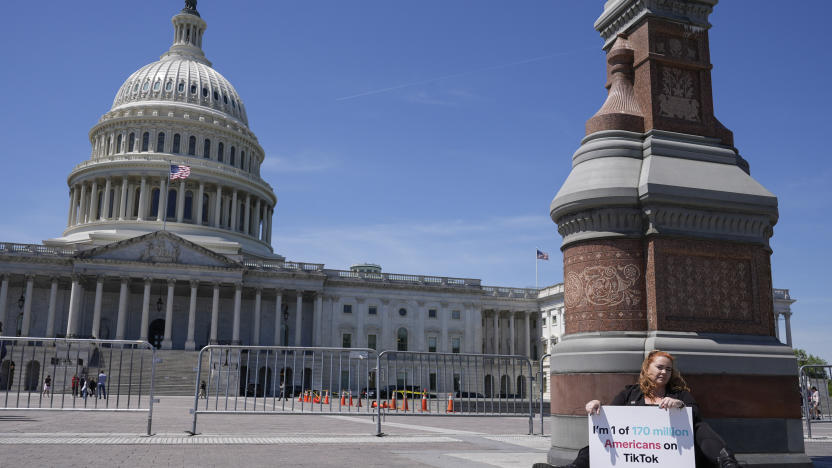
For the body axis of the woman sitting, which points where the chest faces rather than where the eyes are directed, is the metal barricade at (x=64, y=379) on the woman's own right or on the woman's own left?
on the woman's own right

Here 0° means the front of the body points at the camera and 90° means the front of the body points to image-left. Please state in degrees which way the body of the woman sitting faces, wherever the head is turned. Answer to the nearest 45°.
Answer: approximately 0°
